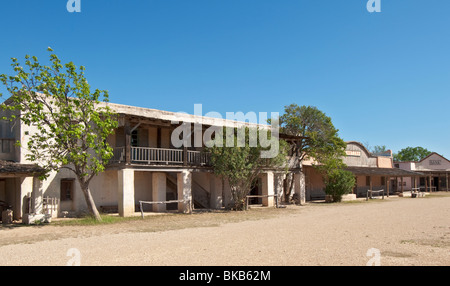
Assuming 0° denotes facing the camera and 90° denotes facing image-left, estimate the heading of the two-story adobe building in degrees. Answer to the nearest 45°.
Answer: approximately 315°

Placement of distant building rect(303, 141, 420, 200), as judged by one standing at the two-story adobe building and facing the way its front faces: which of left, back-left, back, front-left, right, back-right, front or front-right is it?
left

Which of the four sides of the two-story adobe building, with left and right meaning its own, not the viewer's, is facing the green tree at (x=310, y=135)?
left

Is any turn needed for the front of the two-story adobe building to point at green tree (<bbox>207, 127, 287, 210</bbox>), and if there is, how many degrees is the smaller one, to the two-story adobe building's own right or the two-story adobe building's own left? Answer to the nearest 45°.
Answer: approximately 45° to the two-story adobe building's own left

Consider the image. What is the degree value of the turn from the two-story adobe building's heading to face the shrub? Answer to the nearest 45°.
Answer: approximately 90° to its left
